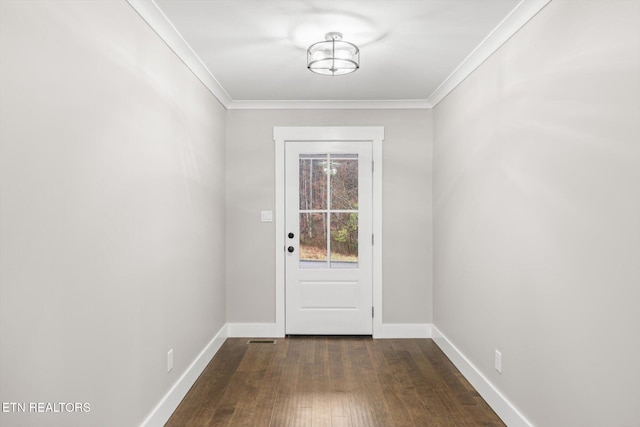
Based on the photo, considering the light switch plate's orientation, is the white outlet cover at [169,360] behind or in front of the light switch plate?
in front

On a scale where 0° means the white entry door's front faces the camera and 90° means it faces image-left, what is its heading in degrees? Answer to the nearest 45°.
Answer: approximately 0°

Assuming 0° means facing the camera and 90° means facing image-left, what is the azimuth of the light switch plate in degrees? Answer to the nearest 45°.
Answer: approximately 0°

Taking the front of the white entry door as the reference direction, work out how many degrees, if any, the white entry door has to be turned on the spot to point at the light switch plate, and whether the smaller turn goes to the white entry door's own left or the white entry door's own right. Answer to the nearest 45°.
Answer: approximately 90° to the white entry door's own right

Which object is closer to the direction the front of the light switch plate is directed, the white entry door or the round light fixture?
the round light fixture

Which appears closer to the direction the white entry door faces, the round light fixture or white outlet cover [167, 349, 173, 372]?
the round light fixture

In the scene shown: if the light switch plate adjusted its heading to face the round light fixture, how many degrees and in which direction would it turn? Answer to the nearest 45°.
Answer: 0° — it already faces it

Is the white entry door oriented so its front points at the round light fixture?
yes

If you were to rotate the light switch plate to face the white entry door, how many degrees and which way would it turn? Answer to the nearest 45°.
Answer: approximately 90° to its left
